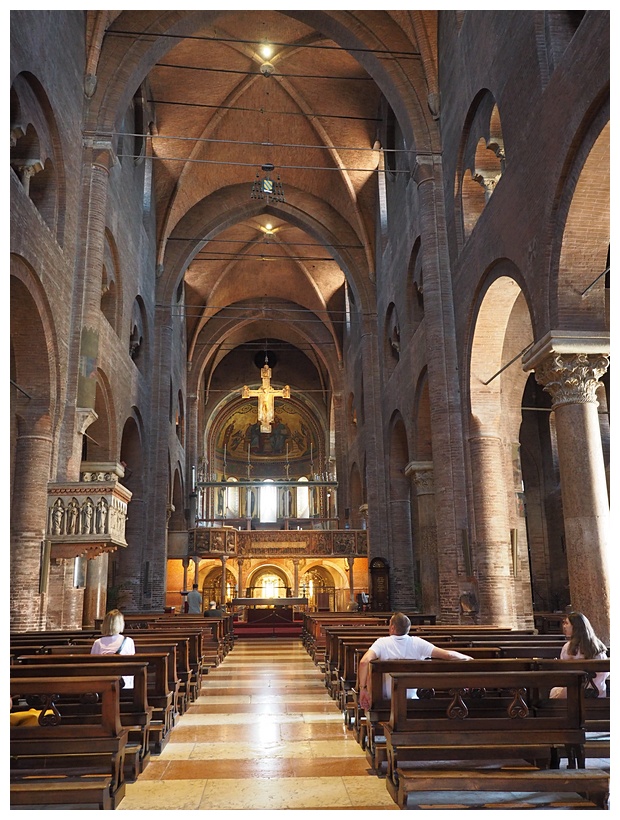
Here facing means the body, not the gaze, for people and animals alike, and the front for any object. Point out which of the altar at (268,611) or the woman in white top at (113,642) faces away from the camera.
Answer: the woman in white top

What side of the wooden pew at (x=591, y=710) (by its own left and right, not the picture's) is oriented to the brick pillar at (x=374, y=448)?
front

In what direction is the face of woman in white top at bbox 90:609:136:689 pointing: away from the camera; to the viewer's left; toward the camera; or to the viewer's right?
away from the camera

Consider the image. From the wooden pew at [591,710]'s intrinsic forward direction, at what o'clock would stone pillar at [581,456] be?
The stone pillar is roughly at 12 o'clock from the wooden pew.

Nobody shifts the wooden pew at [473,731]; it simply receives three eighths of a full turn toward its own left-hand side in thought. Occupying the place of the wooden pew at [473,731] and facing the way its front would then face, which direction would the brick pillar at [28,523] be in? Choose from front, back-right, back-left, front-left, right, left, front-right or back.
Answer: right

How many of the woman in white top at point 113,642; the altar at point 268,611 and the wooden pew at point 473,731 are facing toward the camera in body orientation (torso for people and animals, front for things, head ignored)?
1

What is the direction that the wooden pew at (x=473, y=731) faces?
away from the camera

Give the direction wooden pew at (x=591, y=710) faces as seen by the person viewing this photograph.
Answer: facing away from the viewer

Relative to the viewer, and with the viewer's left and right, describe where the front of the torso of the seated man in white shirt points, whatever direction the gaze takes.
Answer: facing away from the viewer

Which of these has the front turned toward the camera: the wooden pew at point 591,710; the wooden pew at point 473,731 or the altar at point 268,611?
the altar

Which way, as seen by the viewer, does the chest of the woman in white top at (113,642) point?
away from the camera

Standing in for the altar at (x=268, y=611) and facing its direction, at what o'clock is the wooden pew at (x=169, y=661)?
The wooden pew is roughly at 12 o'clock from the altar.

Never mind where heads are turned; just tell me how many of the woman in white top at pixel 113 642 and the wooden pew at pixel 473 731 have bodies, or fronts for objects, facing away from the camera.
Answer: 2

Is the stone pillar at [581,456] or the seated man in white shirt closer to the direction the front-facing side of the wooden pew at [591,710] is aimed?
the stone pillar

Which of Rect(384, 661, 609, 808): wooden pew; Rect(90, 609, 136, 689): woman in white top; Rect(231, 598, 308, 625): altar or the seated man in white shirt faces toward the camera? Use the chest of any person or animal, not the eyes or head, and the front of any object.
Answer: the altar

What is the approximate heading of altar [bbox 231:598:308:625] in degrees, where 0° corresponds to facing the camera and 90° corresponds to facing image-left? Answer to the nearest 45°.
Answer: approximately 0°
